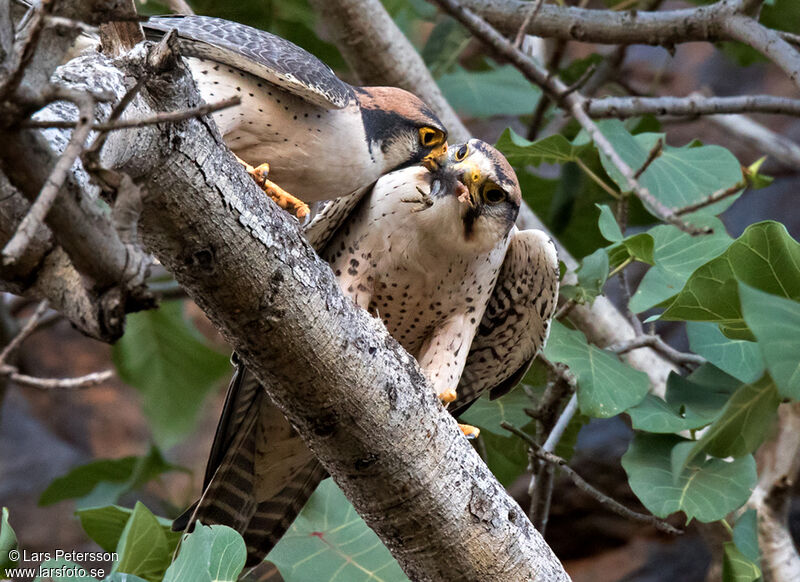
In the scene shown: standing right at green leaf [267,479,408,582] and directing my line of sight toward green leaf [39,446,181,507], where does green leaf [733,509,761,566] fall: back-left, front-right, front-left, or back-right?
back-right

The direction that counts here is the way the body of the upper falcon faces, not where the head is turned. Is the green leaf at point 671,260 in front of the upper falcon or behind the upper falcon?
in front

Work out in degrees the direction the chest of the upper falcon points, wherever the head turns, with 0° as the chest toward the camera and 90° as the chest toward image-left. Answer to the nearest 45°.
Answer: approximately 270°

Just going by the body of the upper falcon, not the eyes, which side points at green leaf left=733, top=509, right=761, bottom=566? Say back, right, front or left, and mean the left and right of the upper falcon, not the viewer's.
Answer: front

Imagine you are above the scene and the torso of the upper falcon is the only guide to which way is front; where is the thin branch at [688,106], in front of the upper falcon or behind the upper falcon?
in front

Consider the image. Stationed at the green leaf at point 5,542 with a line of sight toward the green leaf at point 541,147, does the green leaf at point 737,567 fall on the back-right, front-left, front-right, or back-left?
front-right

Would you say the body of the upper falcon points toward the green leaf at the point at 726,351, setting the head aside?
yes

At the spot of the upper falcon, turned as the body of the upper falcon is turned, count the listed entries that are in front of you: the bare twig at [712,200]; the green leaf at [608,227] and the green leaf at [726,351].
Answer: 3

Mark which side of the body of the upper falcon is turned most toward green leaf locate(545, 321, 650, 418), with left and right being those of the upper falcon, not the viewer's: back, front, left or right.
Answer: front

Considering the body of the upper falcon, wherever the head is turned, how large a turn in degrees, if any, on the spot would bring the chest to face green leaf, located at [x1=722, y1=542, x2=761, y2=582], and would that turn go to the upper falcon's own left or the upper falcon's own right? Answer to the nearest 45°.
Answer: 0° — it already faces it

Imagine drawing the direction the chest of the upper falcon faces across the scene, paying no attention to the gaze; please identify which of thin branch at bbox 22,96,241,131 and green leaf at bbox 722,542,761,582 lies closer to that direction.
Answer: the green leaf
